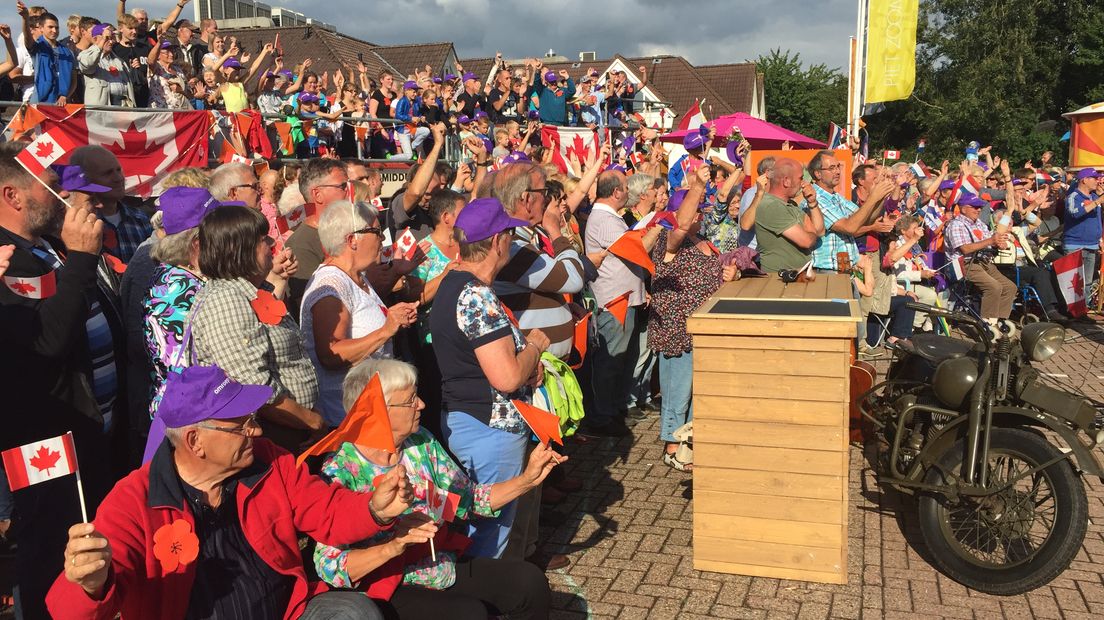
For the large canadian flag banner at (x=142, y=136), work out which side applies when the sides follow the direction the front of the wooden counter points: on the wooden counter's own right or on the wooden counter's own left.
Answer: on the wooden counter's own right

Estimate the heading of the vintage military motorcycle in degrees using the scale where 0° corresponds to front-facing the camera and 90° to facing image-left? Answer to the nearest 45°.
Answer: approximately 315°

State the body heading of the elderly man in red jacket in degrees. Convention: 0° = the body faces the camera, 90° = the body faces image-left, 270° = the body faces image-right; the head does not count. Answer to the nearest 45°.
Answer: approximately 315°

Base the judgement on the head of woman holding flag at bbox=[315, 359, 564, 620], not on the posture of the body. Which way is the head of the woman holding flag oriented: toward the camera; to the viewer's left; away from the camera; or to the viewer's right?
to the viewer's right

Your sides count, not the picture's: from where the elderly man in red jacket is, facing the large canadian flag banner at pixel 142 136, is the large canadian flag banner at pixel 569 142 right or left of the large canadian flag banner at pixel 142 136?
right

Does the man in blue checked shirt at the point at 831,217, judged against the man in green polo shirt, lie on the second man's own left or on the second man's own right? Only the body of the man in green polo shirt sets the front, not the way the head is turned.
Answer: on the second man's own left

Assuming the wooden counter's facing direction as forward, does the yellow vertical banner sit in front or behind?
behind

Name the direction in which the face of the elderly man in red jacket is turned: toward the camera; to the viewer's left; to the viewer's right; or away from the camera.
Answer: to the viewer's right

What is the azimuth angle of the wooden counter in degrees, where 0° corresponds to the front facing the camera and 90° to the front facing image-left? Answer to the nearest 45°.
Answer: approximately 0°

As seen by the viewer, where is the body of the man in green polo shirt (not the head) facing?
to the viewer's right

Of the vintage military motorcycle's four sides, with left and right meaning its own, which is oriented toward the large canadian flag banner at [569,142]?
back

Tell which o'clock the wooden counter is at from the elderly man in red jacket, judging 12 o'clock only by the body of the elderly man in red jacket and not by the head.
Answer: The wooden counter is roughly at 10 o'clock from the elderly man in red jacket.

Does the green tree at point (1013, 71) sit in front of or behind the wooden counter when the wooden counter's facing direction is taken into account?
behind

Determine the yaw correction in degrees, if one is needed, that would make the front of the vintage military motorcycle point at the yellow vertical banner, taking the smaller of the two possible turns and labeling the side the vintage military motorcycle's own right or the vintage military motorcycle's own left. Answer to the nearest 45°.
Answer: approximately 135° to the vintage military motorcycle's own left

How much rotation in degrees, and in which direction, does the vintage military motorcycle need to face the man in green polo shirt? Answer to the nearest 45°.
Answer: approximately 180°

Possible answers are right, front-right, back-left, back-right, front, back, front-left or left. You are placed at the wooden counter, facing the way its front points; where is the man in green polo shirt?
back

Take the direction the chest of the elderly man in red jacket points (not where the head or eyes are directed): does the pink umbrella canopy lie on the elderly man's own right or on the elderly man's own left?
on the elderly man's own left
